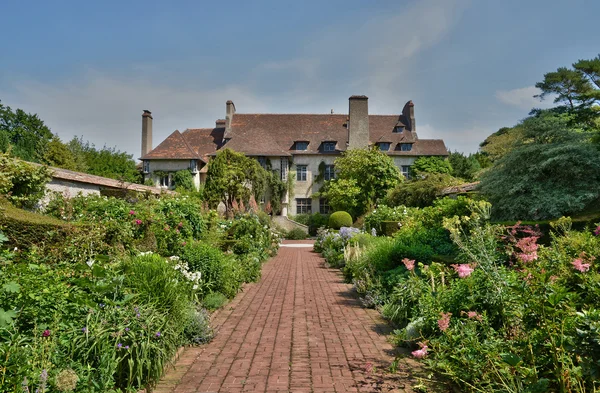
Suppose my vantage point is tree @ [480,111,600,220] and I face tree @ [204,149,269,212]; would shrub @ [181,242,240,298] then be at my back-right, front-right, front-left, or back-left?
front-left

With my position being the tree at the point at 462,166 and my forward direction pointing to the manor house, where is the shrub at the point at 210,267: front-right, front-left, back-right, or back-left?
front-left

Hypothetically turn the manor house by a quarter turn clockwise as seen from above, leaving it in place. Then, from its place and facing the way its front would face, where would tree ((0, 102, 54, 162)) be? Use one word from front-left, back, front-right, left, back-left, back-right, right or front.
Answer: front

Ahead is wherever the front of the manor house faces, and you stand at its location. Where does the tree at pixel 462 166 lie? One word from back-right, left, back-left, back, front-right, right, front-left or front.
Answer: left

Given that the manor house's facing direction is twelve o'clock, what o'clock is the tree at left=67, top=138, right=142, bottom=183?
The tree is roughly at 4 o'clock from the manor house.

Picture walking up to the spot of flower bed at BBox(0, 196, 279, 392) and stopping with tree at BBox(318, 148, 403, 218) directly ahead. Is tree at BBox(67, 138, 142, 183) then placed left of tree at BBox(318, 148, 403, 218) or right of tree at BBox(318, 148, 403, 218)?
left

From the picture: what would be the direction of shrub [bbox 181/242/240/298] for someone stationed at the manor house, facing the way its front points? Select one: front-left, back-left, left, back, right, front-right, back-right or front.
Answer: front

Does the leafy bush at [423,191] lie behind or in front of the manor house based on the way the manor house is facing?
in front

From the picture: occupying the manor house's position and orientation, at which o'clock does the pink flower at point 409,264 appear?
The pink flower is roughly at 12 o'clock from the manor house.

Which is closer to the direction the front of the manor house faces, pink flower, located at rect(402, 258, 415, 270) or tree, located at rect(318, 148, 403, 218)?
the pink flower

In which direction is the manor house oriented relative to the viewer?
toward the camera

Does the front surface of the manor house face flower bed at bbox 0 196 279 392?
yes
